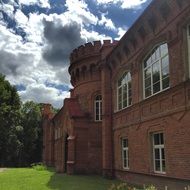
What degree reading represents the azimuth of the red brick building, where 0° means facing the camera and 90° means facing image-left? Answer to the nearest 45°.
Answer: approximately 45°
